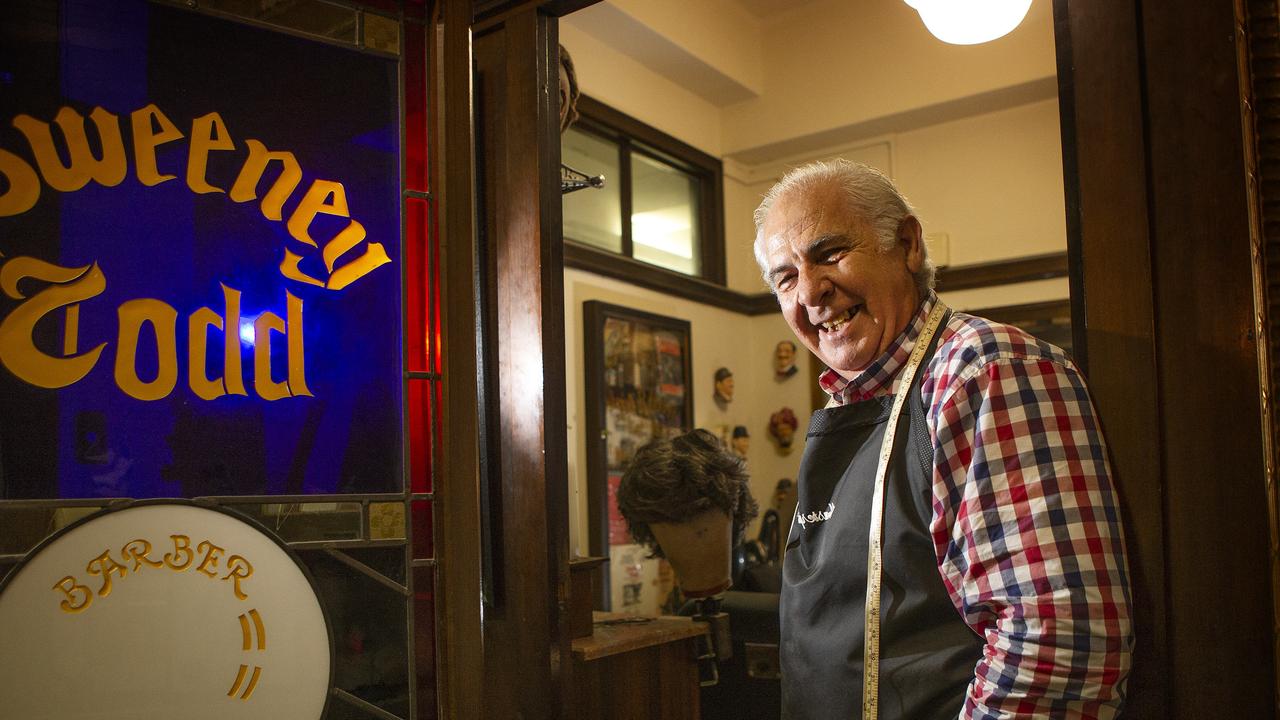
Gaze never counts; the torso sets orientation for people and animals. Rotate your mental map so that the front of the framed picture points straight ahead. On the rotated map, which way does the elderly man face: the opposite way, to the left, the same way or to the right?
to the right

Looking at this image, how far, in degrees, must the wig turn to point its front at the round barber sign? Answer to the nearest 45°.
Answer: approximately 45° to its right

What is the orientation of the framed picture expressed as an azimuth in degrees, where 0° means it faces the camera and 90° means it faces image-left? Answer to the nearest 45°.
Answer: approximately 315°

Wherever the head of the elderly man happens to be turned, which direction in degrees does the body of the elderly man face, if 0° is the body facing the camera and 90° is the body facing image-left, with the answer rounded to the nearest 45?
approximately 45°

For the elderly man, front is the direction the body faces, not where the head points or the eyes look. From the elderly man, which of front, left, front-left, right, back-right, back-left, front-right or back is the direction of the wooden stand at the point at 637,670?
right

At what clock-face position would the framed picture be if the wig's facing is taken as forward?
The framed picture is roughly at 6 o'clock from the wig.

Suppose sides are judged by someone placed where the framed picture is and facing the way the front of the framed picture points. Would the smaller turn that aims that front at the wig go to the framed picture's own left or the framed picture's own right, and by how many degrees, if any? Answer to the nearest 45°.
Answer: approximately 45° to the framed picture's own right

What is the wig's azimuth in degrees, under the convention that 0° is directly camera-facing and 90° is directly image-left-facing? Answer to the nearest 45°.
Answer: approximately 0°

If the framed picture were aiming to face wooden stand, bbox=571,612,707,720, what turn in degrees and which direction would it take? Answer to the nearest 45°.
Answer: approximately 45° to its right

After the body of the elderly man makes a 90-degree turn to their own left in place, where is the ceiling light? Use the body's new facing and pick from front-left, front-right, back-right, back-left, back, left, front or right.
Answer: back-left
